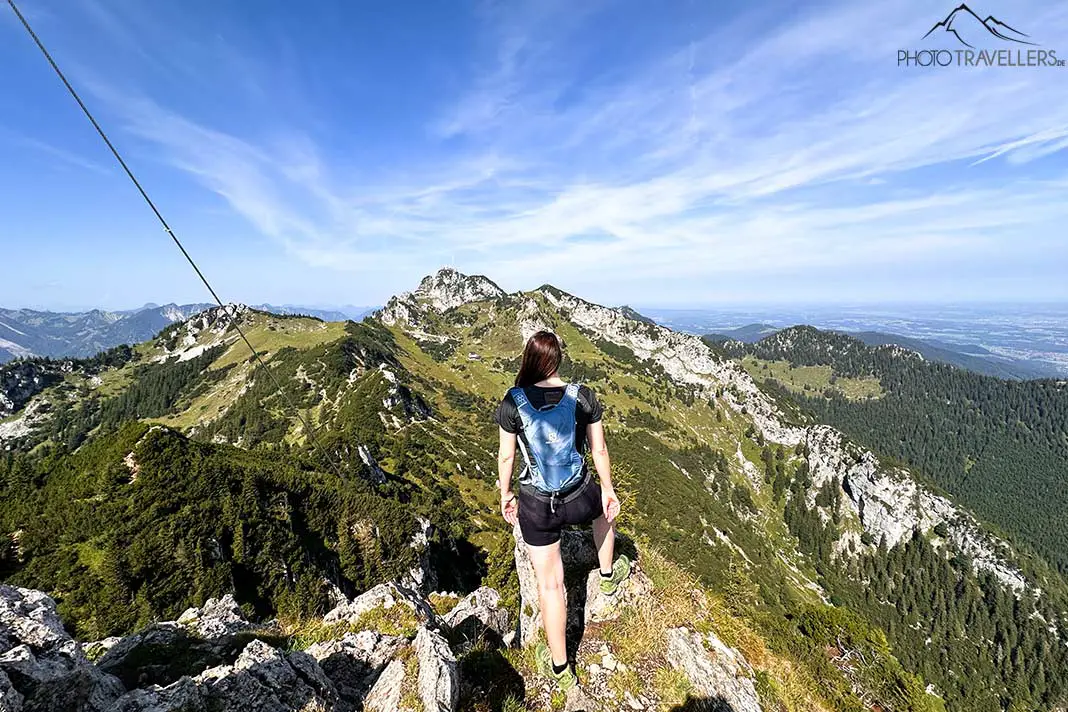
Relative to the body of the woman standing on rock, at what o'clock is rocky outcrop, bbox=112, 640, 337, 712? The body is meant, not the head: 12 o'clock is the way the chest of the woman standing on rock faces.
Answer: The rocky outcrop is roughly at 9 o'clock from the woman standing on rock.

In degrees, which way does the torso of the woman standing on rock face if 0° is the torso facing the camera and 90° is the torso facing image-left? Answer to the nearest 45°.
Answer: approximately 180°

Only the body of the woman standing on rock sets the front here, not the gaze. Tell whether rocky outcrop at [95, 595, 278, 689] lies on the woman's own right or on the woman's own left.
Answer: on the woman's own left

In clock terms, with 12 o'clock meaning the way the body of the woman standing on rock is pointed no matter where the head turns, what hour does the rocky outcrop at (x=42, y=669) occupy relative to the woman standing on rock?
The rocky outcrop is roughly at 9 o'clock from the woman standing on rock.

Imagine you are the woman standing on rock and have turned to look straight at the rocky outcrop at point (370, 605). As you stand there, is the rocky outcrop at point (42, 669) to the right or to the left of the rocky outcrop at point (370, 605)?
left
